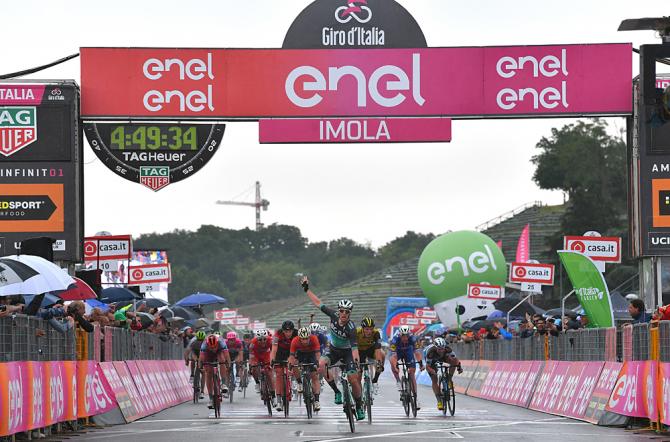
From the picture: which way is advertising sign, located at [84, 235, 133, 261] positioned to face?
toward the camera

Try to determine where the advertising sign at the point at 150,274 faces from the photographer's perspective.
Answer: facing the viewer

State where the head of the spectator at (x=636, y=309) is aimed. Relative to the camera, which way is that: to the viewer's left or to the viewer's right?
to the viewer's left

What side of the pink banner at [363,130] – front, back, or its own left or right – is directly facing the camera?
front

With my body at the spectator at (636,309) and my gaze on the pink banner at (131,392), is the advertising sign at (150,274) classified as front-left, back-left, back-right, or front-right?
front-right

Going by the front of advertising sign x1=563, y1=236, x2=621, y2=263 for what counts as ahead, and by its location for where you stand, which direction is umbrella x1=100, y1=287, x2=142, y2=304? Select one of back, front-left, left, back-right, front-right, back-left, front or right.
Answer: right

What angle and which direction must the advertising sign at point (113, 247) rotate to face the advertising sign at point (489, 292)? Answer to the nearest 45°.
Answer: approximately 135° to its left

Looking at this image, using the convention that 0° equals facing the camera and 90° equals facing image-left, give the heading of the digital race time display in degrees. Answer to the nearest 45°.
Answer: approximately 0°

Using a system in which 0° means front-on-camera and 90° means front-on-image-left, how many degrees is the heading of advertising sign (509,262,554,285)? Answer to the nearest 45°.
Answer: approximately 0°

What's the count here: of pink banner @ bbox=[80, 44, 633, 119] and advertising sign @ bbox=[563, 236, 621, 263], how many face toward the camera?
2

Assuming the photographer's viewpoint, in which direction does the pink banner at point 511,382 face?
facing the viewer and to the left of the viewer

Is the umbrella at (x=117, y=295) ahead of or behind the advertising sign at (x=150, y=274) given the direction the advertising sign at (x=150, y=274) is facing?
ahead

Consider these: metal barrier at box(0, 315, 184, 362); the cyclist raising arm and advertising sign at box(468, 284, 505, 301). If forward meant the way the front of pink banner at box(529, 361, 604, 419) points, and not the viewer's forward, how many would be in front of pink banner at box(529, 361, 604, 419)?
2
